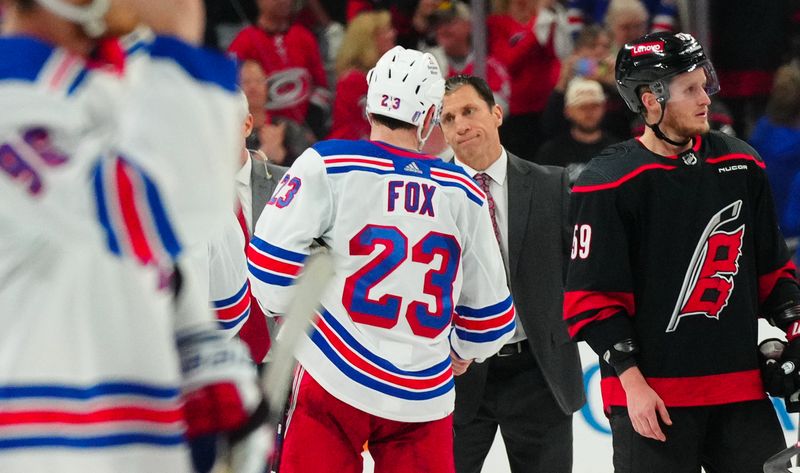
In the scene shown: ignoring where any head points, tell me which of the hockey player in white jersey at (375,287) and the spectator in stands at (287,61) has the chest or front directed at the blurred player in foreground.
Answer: the spectator in stands

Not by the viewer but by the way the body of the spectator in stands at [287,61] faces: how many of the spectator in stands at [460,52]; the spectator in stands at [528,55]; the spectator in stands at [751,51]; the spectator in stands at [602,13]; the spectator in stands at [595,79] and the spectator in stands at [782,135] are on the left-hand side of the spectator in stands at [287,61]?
6

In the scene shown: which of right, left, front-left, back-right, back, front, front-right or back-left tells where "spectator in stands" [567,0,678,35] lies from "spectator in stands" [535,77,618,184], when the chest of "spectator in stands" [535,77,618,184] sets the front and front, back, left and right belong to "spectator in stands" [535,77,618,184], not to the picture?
back

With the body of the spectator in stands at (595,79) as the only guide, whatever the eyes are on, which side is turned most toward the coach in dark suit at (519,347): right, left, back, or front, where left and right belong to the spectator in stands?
front

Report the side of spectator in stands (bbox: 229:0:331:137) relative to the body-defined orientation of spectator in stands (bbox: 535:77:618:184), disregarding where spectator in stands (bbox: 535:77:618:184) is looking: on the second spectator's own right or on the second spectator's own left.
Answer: on the second spectator's own right

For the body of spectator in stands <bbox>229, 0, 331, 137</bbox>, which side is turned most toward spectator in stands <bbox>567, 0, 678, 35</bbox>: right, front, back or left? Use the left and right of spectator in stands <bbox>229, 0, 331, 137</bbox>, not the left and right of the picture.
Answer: left

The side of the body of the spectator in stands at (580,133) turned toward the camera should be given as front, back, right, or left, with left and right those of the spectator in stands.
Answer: front

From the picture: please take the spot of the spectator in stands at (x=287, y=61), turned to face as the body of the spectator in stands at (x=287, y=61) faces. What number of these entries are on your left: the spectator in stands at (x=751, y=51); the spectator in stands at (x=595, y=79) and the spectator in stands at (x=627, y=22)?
3

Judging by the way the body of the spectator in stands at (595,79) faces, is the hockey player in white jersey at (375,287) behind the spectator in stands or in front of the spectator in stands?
in front

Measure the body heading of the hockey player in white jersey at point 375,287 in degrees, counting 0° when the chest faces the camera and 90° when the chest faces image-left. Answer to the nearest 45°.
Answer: approximately 180°

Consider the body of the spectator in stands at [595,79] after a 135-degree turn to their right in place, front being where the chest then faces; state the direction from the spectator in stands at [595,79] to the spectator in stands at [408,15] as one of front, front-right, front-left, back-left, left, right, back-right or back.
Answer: front-left

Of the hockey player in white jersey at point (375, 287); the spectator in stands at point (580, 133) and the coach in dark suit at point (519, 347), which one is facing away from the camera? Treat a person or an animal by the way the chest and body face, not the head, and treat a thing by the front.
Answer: the hockey player in white jersey

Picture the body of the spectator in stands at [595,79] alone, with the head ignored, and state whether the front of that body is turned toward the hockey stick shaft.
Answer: yes
